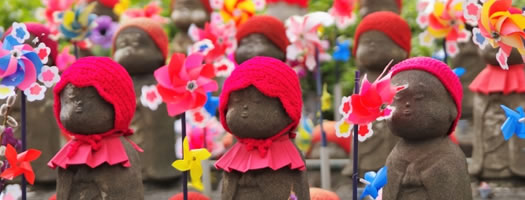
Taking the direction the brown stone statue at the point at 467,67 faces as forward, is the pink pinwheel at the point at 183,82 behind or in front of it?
in front

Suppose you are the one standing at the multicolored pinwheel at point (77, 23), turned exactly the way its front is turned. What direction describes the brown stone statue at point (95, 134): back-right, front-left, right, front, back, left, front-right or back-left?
front

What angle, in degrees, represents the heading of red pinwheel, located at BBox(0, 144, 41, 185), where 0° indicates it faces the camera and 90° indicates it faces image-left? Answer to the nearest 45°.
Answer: approximately 0°

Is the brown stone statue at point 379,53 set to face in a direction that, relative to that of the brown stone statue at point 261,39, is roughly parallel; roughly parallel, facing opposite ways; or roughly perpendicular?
roughly parallel

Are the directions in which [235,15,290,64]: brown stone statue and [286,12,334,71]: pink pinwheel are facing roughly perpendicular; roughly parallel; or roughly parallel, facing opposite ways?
roughly parallel
